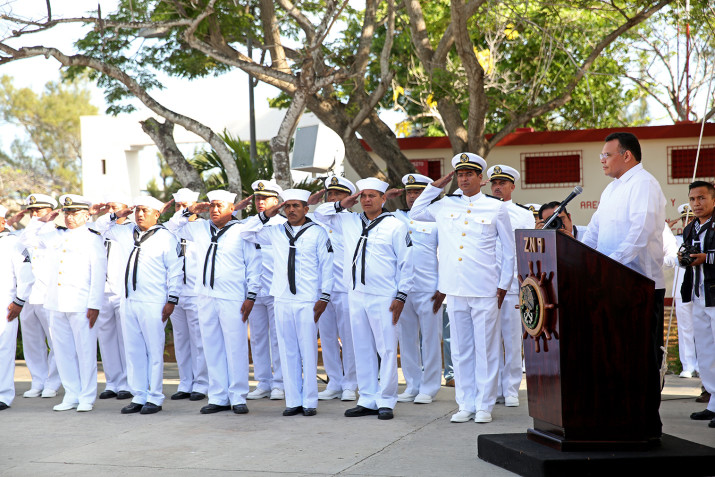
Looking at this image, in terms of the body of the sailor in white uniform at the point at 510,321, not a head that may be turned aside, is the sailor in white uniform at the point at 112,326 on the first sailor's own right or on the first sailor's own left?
on the first sailor's own right

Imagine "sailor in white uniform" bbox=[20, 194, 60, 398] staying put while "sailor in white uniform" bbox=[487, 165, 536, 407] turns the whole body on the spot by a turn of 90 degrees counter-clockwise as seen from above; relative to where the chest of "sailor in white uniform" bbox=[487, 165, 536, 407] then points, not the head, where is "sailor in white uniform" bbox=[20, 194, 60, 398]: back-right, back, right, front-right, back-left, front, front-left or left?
back-right

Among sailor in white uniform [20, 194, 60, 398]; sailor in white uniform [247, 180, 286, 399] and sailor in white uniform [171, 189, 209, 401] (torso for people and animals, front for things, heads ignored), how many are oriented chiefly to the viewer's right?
0

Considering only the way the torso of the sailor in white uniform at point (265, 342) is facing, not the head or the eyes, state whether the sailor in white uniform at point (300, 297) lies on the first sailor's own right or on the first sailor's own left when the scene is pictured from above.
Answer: on the first sailor's own left

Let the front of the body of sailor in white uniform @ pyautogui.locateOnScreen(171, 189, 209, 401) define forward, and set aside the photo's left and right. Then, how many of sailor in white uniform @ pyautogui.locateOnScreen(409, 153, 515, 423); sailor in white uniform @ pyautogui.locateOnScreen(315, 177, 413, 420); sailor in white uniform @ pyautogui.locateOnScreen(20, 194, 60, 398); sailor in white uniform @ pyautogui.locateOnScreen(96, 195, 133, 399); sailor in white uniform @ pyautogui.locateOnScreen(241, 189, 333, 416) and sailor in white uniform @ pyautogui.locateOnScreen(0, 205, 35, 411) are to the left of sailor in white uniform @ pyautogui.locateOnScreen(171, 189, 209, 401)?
3

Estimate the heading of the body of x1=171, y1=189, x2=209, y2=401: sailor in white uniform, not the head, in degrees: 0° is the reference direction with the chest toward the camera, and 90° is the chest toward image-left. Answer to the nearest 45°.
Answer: approximately 45°

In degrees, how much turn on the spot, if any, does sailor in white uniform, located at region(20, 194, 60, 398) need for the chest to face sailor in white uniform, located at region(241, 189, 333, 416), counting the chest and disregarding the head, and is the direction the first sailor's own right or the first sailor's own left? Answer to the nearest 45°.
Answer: approximately 90° to the first sailor's own left

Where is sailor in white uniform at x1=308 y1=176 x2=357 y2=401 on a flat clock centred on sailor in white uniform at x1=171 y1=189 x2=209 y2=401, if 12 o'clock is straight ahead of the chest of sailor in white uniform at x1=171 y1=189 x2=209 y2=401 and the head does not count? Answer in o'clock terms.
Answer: sailor in white uniform at x1=308 y1=176 x2=357 y2=401 is roughly at 8 o'clock from sailor in white uniform at x1=171 y1=189 x2=209 y2=401.

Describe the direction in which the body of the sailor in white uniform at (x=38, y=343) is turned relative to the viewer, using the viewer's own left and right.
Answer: facing the viewer and to the left of the viewer

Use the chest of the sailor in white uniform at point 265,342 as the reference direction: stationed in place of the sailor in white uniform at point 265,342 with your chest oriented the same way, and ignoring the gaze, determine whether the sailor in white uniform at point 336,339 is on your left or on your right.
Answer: on your left

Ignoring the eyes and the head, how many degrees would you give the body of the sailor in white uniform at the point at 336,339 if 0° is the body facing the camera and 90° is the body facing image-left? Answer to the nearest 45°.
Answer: approximately 45°

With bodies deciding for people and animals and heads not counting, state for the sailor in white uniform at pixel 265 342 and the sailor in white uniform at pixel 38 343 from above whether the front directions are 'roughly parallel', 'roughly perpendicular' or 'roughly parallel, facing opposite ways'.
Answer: roughly parallel

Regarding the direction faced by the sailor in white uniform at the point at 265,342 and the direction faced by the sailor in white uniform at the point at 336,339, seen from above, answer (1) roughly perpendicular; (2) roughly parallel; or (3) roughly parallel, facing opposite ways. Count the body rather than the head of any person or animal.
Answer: roughly parallel

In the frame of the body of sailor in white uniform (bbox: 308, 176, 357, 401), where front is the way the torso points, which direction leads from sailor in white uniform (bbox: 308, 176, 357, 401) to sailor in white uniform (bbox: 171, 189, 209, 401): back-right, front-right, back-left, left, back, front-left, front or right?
front-right

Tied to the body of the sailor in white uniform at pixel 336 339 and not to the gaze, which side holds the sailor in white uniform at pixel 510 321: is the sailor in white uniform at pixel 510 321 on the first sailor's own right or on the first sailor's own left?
on the first sailor's own left

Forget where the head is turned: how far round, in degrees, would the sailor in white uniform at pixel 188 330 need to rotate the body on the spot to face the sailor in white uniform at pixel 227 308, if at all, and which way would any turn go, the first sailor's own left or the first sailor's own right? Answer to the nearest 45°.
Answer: approximately 45° to the first sailor's own left
